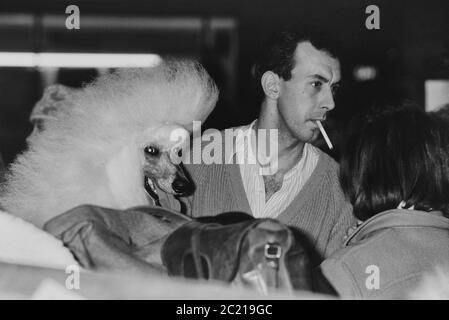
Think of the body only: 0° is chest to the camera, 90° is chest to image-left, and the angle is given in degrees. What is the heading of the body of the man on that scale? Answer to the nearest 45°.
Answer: approximately 0°

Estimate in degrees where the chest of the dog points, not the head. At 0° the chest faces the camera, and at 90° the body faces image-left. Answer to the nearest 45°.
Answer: approximately 315°

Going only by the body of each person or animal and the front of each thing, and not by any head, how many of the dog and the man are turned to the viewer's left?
0
